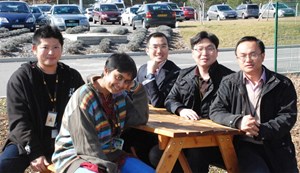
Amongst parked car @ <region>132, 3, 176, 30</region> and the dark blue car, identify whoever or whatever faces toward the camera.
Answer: the dark blue car

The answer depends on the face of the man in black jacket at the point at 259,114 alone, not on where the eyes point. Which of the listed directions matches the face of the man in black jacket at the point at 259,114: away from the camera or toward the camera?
toward the camera

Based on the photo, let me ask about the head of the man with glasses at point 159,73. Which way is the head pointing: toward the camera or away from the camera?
toward the camera

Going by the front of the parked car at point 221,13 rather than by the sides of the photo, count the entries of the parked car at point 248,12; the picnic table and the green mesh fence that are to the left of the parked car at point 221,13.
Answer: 1

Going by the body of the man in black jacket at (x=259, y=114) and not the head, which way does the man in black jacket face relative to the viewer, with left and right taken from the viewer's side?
facing the viewer

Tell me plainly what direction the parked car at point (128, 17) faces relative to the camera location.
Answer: facing the viewer and to the left of the viewer

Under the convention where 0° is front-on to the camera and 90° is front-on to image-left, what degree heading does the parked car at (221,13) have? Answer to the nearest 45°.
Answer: approximately 315°

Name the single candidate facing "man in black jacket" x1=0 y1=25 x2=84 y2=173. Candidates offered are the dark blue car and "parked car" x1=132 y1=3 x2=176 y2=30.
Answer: the dark blue car

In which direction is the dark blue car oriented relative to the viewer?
toward the camera

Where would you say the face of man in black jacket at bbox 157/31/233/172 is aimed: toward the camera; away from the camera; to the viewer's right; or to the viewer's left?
toward the camera
